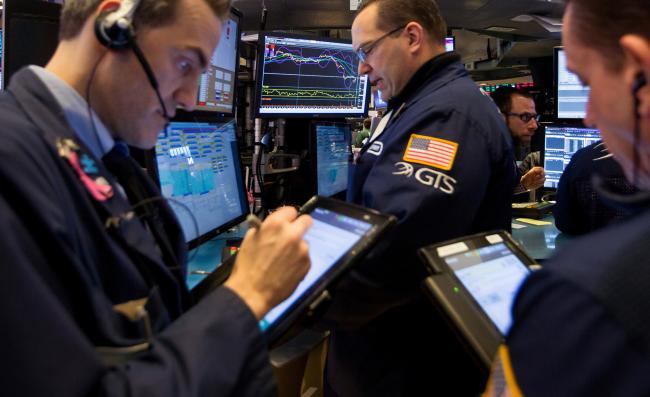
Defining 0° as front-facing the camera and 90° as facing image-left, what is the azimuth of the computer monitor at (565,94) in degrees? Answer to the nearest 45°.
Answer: approximately 0°

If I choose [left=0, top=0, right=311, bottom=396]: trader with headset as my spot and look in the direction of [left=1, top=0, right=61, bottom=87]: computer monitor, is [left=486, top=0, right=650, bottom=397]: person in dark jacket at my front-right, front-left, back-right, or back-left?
back-right

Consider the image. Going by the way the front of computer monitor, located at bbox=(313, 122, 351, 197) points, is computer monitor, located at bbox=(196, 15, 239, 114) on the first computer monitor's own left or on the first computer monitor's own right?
on the first computer monitor's own right

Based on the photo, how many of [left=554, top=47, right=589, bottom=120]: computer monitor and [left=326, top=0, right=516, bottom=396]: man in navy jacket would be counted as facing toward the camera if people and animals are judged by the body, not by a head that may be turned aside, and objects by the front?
1

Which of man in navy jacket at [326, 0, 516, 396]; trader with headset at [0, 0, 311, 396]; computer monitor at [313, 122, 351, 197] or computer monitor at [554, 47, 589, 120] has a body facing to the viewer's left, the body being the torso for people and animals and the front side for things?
the man in navy jacket

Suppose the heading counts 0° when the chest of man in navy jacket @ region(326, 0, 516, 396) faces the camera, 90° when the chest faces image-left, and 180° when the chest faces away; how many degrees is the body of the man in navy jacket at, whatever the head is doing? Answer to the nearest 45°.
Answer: approximately 90°

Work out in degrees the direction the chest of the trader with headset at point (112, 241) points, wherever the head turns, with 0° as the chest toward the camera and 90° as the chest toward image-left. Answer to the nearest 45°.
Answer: approximately 315°

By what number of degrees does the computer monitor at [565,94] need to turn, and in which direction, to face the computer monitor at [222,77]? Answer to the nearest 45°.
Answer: approximately 45° to its right

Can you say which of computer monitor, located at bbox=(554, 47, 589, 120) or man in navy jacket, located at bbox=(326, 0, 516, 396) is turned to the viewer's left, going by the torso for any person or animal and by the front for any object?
the man in navy jacket

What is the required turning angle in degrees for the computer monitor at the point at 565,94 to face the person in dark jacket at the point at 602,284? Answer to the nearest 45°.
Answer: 0° — it already faces them

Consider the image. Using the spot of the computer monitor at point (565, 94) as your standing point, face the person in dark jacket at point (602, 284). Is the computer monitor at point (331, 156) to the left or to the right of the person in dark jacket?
right

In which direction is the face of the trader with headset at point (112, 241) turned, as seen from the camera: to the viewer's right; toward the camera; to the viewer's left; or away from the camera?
to the viewer's right

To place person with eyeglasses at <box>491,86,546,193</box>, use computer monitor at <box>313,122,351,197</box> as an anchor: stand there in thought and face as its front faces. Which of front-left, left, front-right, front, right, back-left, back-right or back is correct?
left

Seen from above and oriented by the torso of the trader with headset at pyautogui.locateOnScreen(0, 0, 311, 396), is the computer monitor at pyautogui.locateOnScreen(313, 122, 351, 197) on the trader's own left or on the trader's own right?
on the trader's own left

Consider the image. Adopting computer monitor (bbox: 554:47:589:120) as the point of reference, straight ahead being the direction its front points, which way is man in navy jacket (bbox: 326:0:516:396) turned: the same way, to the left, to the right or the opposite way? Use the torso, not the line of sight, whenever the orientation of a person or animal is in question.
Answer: to the right

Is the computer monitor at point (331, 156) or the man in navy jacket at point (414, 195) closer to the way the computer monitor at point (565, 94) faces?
the man in navy jacket

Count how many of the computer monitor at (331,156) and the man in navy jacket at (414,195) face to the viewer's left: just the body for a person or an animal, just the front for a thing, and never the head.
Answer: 1
